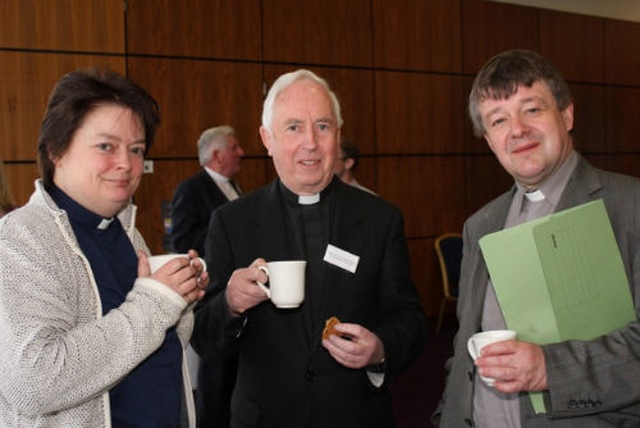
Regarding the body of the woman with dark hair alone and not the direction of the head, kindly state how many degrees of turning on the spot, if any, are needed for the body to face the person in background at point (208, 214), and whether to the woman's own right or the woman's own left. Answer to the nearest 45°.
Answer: approximately 135° to the woman's own left

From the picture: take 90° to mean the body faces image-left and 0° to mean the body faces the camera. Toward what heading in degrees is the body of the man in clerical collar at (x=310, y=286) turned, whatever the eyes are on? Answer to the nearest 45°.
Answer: approximately 0°

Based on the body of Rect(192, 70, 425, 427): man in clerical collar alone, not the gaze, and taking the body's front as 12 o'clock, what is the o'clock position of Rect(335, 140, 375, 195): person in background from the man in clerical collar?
The person in background is roughly at 6 o'clock from the man in clerical collar.

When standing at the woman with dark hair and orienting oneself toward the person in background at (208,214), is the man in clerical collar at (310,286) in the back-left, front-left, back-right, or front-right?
front-right

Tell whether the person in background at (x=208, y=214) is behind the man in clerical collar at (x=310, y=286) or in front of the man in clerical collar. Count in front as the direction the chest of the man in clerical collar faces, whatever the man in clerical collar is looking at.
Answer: behind

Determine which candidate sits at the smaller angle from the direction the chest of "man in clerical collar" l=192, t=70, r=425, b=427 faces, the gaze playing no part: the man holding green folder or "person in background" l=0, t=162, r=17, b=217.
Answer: the man holding green folder

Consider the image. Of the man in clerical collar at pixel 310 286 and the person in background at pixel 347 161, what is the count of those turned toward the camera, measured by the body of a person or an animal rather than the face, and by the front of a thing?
1

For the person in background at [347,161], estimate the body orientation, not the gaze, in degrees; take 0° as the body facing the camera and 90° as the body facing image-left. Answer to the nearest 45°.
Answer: approximately 90°

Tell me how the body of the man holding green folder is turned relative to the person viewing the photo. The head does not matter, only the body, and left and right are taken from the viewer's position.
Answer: facing the viewer and to the left of the viewer

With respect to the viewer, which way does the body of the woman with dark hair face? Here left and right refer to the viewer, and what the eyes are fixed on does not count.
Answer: facing the viewer and to the right of the viewer
